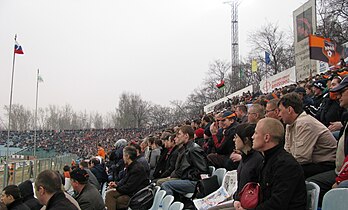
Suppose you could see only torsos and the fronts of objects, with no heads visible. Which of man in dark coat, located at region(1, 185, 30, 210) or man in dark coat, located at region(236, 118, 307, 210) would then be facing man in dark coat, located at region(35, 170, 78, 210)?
man in dark coat, located at region(236, 118, 307, 210)

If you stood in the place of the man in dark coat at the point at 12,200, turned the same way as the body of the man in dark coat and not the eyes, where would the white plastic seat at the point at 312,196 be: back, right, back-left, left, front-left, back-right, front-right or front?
back-left

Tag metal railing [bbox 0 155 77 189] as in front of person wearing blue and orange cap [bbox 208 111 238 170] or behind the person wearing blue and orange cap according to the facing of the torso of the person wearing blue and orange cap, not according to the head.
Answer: in front

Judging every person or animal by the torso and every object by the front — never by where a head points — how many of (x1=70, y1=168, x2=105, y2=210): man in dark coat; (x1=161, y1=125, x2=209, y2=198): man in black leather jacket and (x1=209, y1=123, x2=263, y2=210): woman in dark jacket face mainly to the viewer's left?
3

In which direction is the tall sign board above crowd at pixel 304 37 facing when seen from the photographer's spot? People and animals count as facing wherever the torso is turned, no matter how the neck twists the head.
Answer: facing the viewer and to the left of the viewer

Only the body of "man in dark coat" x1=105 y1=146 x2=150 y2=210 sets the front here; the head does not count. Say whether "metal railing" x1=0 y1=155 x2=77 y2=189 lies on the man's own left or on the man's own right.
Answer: on the man's own right

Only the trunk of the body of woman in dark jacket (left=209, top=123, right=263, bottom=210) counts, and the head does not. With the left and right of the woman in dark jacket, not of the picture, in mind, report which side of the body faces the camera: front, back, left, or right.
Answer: left

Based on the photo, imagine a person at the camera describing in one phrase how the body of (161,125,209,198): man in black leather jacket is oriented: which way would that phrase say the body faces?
to the viewer's left

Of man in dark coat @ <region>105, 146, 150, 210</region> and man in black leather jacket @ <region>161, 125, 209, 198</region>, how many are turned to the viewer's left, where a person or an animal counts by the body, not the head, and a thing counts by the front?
2

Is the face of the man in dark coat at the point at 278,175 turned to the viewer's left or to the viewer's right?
to the viewer's left

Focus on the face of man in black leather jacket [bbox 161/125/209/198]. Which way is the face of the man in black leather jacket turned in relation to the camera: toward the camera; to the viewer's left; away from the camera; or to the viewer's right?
to the viewer's left

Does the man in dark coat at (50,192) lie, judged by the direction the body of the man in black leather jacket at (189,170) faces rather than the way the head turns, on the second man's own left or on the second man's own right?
on the second man's own left

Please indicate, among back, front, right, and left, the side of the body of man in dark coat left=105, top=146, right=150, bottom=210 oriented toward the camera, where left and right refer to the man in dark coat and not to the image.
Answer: left

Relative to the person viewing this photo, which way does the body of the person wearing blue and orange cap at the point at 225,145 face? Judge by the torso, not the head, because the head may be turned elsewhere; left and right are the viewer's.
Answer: facing to the left of the viewer

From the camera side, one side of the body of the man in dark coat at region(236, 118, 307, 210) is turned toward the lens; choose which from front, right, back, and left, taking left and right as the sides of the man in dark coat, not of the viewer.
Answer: left
